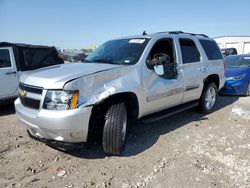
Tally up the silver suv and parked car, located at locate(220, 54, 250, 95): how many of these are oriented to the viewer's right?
0

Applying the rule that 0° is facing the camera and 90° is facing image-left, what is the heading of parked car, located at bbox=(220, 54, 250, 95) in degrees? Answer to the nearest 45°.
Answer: approximately 45°

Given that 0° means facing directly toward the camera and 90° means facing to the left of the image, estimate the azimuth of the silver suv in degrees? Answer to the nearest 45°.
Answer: approximately 45°

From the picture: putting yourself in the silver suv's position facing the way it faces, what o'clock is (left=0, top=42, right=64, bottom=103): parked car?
The parked car is roughly at 3 o'clock from the silver suv.

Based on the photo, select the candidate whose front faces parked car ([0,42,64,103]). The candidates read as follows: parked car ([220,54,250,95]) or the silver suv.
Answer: parked car ([220,54,250,95])

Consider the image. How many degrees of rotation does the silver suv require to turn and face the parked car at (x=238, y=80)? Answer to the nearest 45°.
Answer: approximately 180°

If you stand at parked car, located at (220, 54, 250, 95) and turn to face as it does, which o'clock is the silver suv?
The silver suv is roughly at 11 o'clock from the parked car.

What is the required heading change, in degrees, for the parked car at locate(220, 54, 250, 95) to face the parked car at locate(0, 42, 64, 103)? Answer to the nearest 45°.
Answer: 0° — it already faces it
